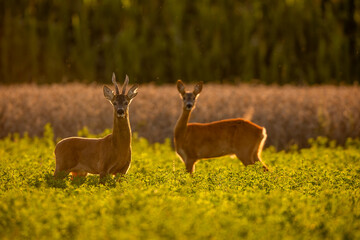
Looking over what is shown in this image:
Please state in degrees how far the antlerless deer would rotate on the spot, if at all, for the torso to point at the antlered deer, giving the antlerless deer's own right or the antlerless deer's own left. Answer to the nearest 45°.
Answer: approximately 45° to the antlerless deer's own left

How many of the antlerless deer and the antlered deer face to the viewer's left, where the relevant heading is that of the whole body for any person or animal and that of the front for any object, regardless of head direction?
1

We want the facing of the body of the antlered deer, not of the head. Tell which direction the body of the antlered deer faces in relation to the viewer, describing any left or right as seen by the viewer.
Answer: facing the viewer and to the right of the viewer

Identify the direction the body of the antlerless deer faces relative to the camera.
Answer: to the viewer's left

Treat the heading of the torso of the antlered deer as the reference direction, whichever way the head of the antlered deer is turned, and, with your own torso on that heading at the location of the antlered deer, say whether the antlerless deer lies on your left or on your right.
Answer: on your left
